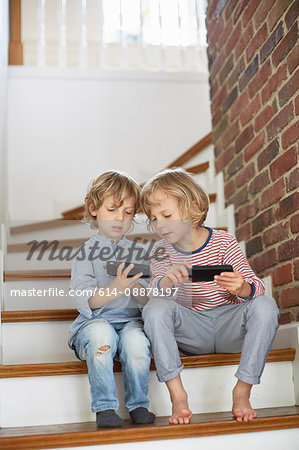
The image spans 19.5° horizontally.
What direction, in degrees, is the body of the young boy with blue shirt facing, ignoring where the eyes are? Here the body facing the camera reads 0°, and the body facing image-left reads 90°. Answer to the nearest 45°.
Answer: approximately 315°

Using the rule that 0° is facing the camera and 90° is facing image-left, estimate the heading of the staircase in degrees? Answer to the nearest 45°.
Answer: approximately 0°
